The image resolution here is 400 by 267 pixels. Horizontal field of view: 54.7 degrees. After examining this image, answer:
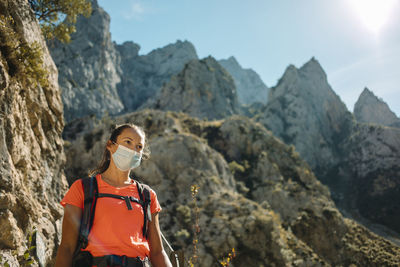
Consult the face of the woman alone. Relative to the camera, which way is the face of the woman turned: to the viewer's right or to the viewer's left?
to the viewer's right

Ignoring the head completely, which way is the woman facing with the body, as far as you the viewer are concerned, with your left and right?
facing the viewer and to the right of the viewer

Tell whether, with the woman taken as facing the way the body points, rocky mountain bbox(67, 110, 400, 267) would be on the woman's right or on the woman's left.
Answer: on the woman's left

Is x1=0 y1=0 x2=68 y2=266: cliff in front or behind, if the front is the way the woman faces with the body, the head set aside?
behind
